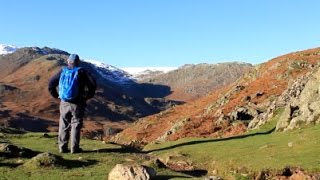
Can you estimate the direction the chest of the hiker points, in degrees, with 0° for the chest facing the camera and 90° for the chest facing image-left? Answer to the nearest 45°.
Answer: approximately 180°

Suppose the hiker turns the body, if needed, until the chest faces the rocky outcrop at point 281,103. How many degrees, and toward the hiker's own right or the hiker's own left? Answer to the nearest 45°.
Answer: approximately 45° to the hiker's own right

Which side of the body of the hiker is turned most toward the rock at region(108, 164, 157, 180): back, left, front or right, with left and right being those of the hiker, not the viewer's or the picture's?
back

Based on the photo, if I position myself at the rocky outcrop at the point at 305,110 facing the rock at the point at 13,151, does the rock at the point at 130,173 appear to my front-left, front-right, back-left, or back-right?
front-left

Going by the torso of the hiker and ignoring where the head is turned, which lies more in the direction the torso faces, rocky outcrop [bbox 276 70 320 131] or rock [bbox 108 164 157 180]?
the rocky outcrop

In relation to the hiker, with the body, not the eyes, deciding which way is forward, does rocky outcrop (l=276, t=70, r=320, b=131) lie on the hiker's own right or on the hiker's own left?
on the hiker's own right
